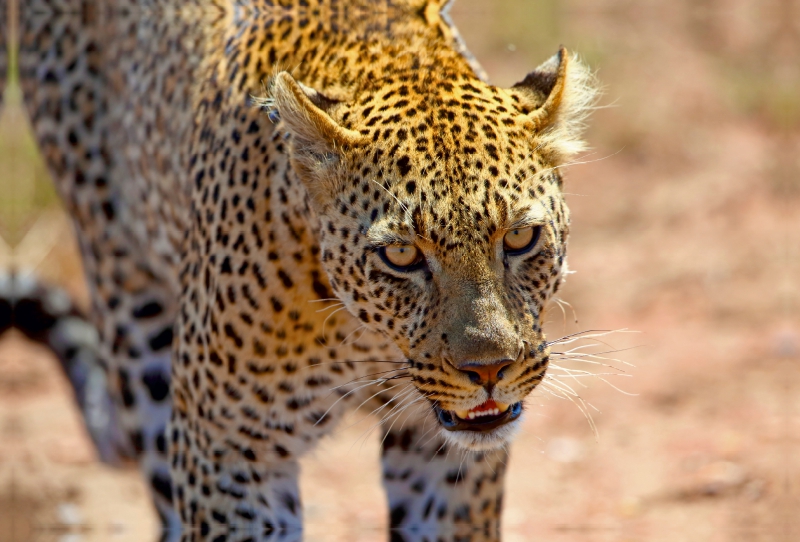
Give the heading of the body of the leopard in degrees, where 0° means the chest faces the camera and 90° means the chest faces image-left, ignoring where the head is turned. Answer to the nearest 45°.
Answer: approximately 315°
